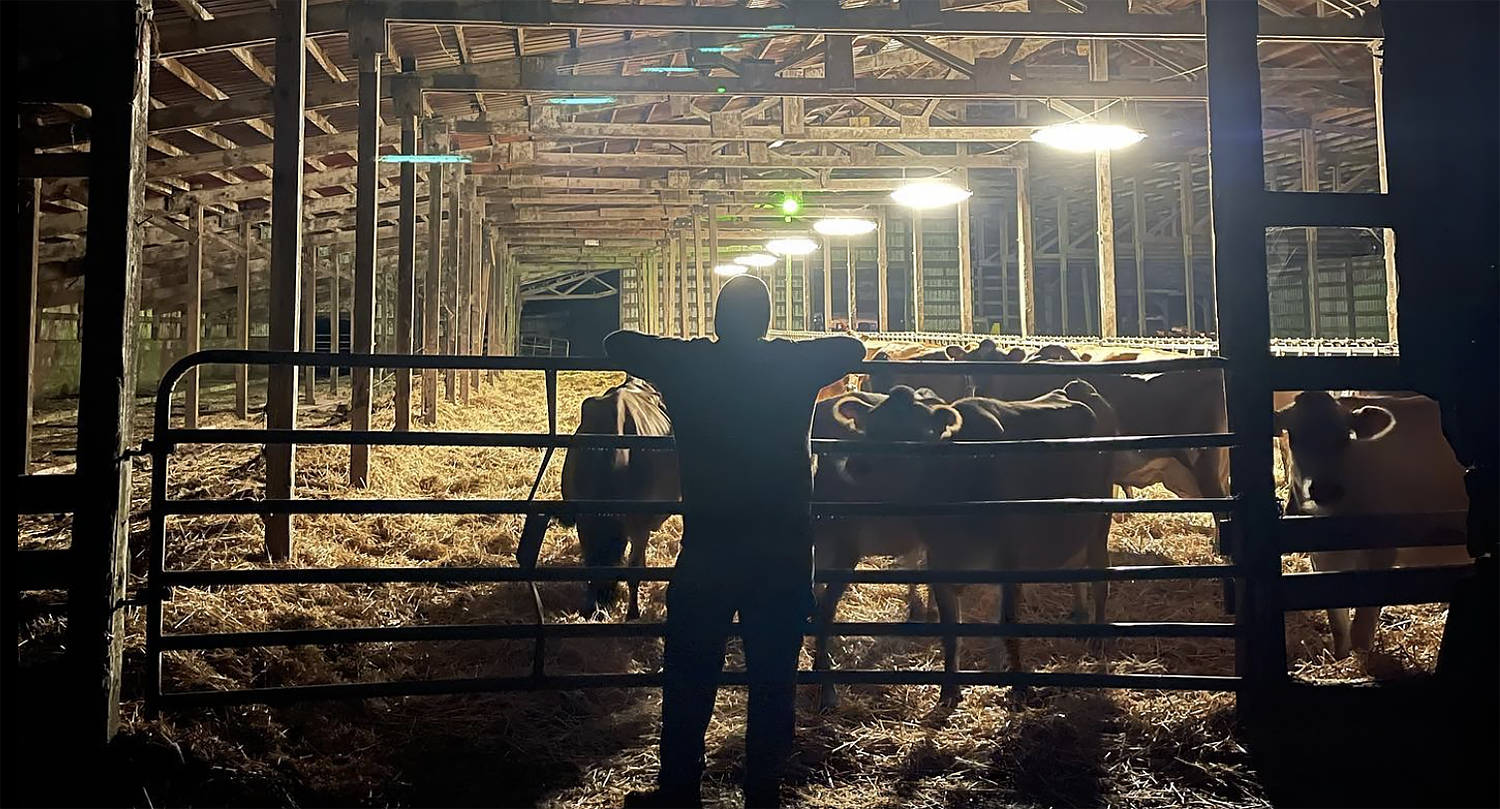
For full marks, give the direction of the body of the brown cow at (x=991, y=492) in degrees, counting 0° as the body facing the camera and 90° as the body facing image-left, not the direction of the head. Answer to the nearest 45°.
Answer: approximately 45°

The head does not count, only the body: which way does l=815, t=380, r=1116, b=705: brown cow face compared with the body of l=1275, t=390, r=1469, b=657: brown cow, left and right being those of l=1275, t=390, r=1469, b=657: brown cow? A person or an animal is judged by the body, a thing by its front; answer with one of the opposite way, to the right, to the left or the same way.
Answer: the same way

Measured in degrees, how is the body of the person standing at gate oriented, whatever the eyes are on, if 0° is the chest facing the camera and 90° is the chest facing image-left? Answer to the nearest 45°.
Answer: approximately 180°

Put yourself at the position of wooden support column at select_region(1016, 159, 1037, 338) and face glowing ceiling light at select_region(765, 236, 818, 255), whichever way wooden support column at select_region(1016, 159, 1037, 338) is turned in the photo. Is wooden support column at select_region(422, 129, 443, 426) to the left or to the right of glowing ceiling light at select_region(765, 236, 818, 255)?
left

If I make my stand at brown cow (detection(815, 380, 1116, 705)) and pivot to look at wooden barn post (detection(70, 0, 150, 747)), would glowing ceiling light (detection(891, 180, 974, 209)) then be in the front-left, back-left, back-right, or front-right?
back-right

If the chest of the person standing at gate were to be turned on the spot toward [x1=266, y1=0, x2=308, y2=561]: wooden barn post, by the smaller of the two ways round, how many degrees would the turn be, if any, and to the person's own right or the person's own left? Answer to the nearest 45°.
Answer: approximately 45° to the person's own left

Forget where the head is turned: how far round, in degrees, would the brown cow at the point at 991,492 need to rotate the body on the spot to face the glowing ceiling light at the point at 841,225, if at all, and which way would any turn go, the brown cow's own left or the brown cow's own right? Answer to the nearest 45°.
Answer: approximately 135° to the brown cow's own right

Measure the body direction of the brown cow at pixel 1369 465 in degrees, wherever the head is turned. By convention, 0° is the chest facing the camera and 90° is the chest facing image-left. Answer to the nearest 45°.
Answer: approximately 45°

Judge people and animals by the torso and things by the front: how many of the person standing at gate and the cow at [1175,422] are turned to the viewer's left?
1

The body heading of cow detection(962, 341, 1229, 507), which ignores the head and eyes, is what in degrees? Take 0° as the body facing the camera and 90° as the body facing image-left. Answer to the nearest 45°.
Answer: approximately 90°

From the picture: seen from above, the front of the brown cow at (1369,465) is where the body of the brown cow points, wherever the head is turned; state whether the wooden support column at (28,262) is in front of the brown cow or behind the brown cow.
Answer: in front

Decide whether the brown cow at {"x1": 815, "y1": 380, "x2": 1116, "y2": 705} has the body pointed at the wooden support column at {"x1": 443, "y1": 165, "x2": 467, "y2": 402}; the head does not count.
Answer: no

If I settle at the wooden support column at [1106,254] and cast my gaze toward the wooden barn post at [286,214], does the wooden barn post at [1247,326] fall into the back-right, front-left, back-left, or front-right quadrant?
front-left

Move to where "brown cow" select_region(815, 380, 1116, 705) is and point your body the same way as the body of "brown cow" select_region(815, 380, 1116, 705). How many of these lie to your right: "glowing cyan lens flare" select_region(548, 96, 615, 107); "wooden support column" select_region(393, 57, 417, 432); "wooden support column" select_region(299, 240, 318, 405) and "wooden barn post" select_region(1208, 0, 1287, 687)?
3

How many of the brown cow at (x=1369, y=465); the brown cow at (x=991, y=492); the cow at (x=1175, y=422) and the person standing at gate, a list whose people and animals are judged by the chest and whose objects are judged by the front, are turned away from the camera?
1

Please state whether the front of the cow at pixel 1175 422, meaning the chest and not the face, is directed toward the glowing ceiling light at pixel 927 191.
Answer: no

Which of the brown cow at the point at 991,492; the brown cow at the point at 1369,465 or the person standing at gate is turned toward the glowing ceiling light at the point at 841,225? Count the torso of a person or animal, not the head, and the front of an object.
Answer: the person standing at gate
